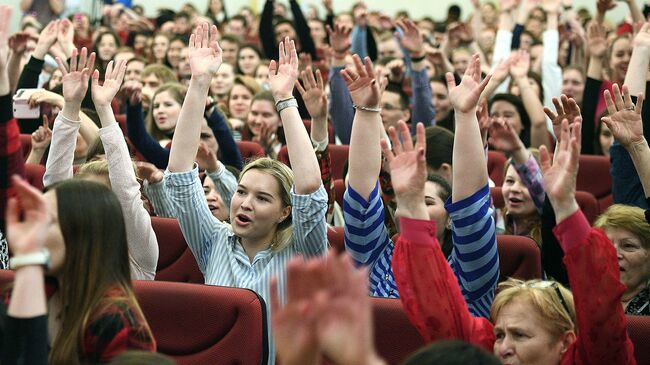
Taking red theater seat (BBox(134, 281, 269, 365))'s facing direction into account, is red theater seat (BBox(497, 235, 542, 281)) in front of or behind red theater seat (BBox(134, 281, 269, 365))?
behind

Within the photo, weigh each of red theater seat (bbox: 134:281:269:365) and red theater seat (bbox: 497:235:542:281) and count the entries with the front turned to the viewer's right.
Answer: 0

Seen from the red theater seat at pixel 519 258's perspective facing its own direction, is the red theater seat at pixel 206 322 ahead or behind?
ahead

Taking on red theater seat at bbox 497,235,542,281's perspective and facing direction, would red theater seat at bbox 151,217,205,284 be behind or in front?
in front

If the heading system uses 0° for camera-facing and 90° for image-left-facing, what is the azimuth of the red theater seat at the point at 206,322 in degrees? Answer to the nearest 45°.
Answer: approximately 45°

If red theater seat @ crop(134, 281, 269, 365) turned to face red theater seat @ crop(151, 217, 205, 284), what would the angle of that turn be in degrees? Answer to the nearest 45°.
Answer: approximately 135° to its right

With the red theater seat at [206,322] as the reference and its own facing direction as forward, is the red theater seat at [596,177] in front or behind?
behind
